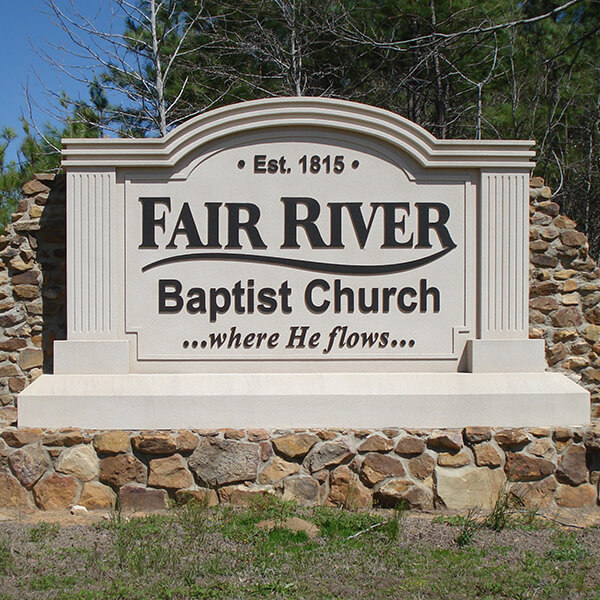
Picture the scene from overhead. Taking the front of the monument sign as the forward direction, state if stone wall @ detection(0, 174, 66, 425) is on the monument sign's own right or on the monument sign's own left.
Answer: on the monument sign's own right

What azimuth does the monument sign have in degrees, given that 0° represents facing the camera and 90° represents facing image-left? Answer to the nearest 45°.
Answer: approximately 0°

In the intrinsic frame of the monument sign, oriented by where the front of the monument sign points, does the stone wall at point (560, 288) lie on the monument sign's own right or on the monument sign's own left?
on the monument sign's own left

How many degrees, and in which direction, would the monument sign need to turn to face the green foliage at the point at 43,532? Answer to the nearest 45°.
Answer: approximately 45° to its right

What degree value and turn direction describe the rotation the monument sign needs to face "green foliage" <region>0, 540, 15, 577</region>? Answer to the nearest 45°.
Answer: approximately 45° to its right

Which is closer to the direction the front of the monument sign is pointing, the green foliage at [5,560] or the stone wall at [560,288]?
the green foliage
